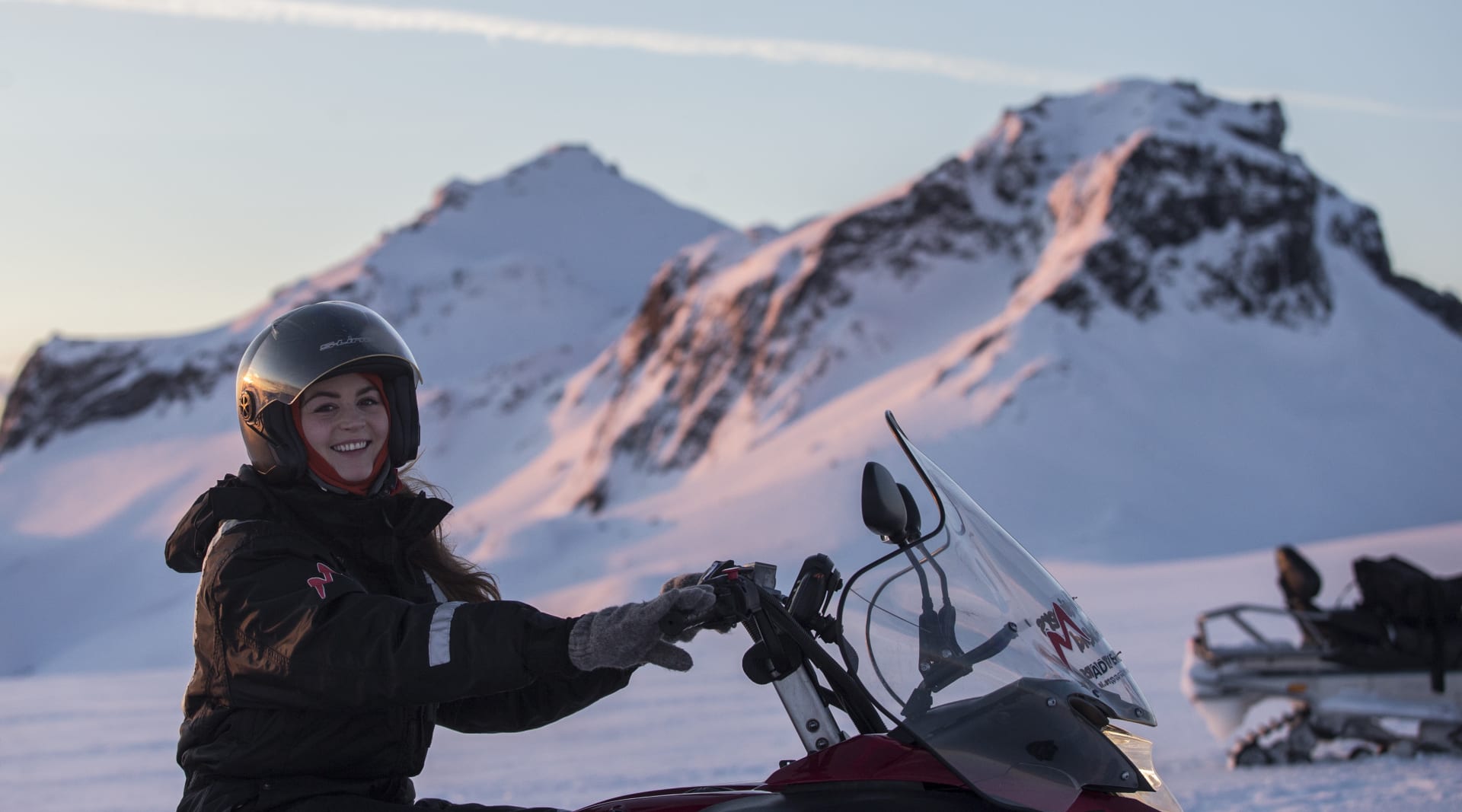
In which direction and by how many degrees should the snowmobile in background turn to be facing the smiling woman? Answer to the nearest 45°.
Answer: approximately 90° to its right

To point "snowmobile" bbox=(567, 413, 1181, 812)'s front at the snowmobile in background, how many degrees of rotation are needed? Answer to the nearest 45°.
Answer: approximately 90° to its left

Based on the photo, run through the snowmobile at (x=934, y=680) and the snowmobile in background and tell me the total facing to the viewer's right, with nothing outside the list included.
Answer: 2

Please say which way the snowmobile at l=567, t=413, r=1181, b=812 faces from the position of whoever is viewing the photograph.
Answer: facing to the right of the viewer

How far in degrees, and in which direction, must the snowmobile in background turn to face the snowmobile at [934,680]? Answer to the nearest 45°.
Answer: approximately 90° to its right
